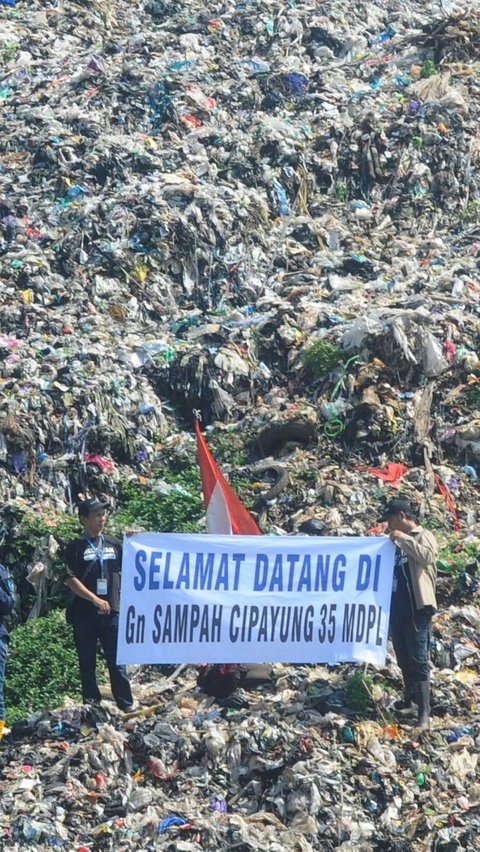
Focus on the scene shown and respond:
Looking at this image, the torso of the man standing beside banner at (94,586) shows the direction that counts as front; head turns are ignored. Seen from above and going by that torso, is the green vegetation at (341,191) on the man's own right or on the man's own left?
on the man's own left

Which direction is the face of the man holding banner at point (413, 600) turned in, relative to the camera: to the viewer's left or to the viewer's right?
to the viewer's left

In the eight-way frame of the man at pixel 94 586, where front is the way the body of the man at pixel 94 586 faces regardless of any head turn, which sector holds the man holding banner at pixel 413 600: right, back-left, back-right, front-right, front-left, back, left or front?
front-left

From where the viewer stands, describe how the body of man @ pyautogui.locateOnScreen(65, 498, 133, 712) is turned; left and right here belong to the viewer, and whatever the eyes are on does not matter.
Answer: facing the viewer and to the right of the viewer

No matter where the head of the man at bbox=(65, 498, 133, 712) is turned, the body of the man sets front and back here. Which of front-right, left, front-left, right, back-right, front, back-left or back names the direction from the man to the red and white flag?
left

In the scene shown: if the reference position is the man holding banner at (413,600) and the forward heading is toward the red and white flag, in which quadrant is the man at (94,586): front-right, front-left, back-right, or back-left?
front-left
